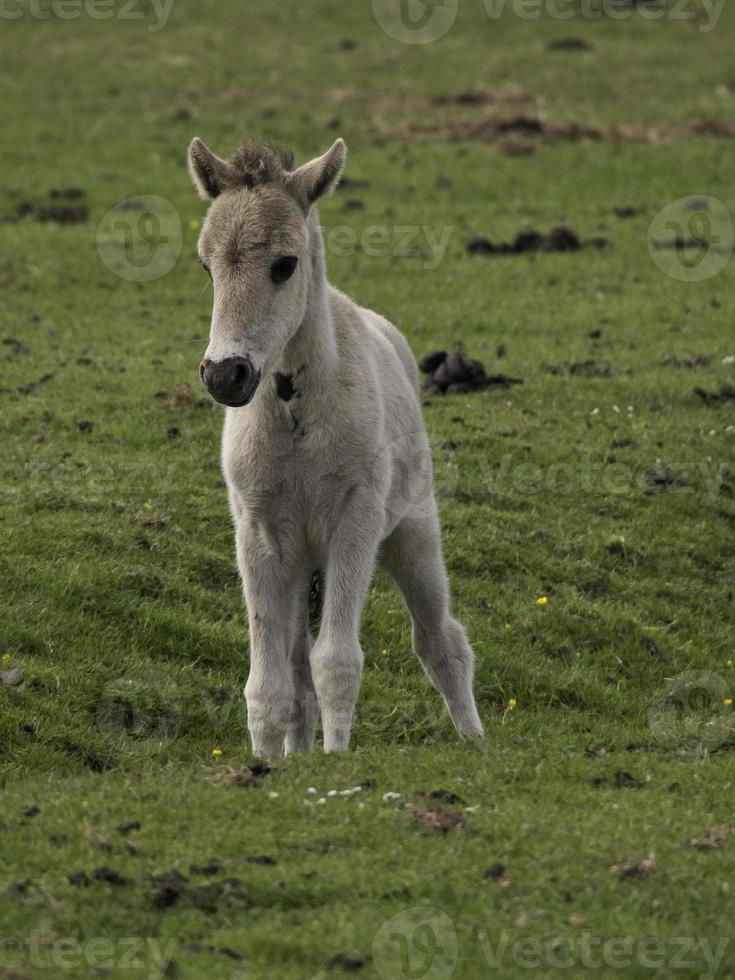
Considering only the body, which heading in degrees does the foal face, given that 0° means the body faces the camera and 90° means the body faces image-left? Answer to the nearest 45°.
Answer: approximately 45°
